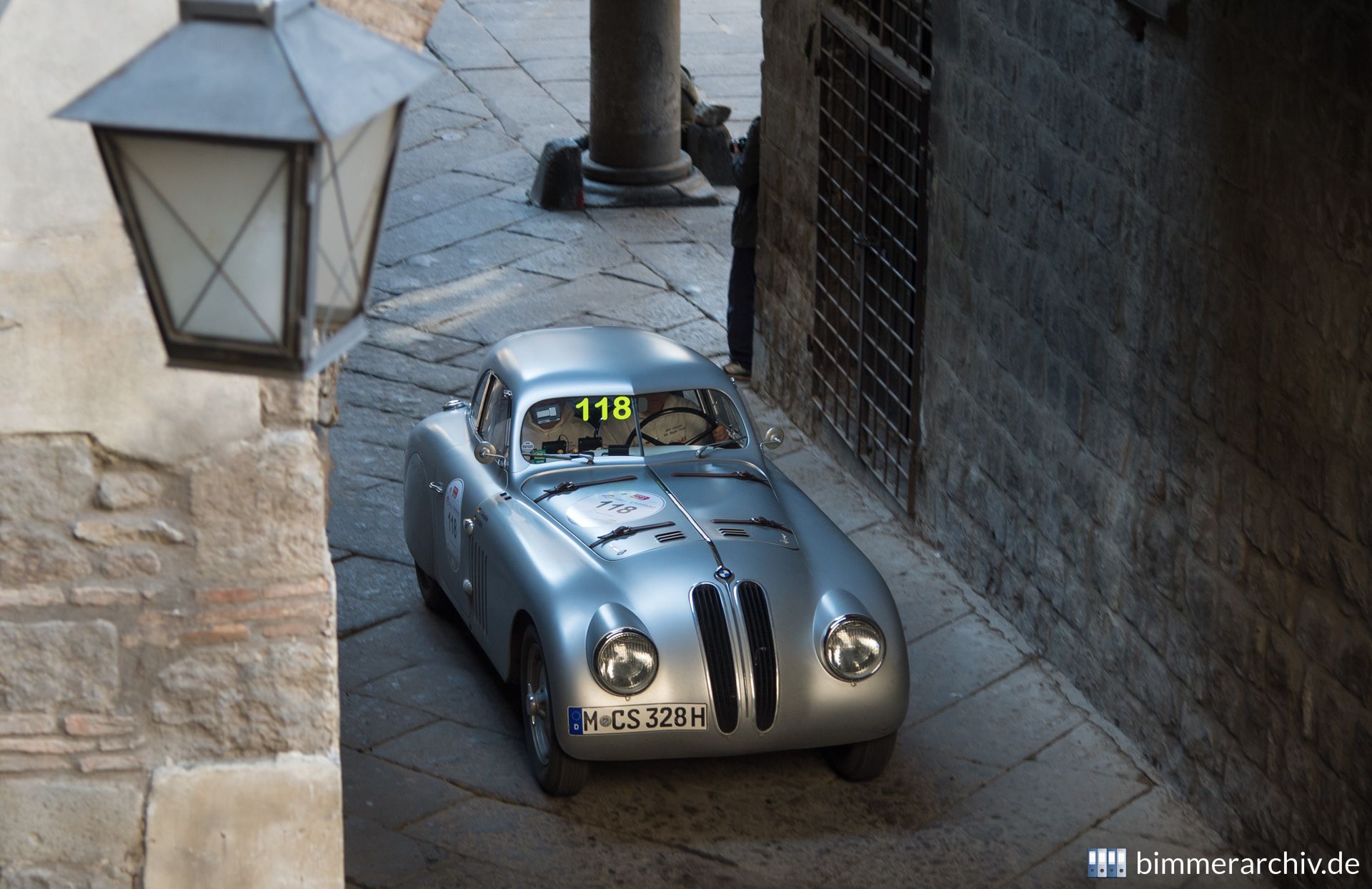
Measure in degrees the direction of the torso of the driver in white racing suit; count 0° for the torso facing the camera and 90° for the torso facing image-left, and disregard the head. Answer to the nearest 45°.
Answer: approximately 0°

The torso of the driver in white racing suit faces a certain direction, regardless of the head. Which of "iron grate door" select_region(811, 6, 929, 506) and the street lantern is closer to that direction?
the street lantern

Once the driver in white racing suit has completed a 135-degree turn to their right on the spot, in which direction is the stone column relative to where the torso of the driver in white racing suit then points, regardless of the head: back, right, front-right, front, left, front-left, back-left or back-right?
front-right

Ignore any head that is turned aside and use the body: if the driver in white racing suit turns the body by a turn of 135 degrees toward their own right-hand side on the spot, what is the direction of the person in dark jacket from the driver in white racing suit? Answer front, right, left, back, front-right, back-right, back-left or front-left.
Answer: front-right

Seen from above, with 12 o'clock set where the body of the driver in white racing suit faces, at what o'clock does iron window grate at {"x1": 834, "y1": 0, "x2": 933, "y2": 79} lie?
The iron window grate is roughly at 7 o'clock from the driver in white racing suit.

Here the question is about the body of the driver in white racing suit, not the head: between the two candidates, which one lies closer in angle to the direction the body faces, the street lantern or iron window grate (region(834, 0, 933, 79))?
the street lantern

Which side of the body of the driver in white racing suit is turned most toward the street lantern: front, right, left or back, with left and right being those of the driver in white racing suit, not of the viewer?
front

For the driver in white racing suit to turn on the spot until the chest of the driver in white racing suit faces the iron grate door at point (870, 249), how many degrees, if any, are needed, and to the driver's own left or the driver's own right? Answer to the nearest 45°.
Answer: approximately 135° to the driver's own left
